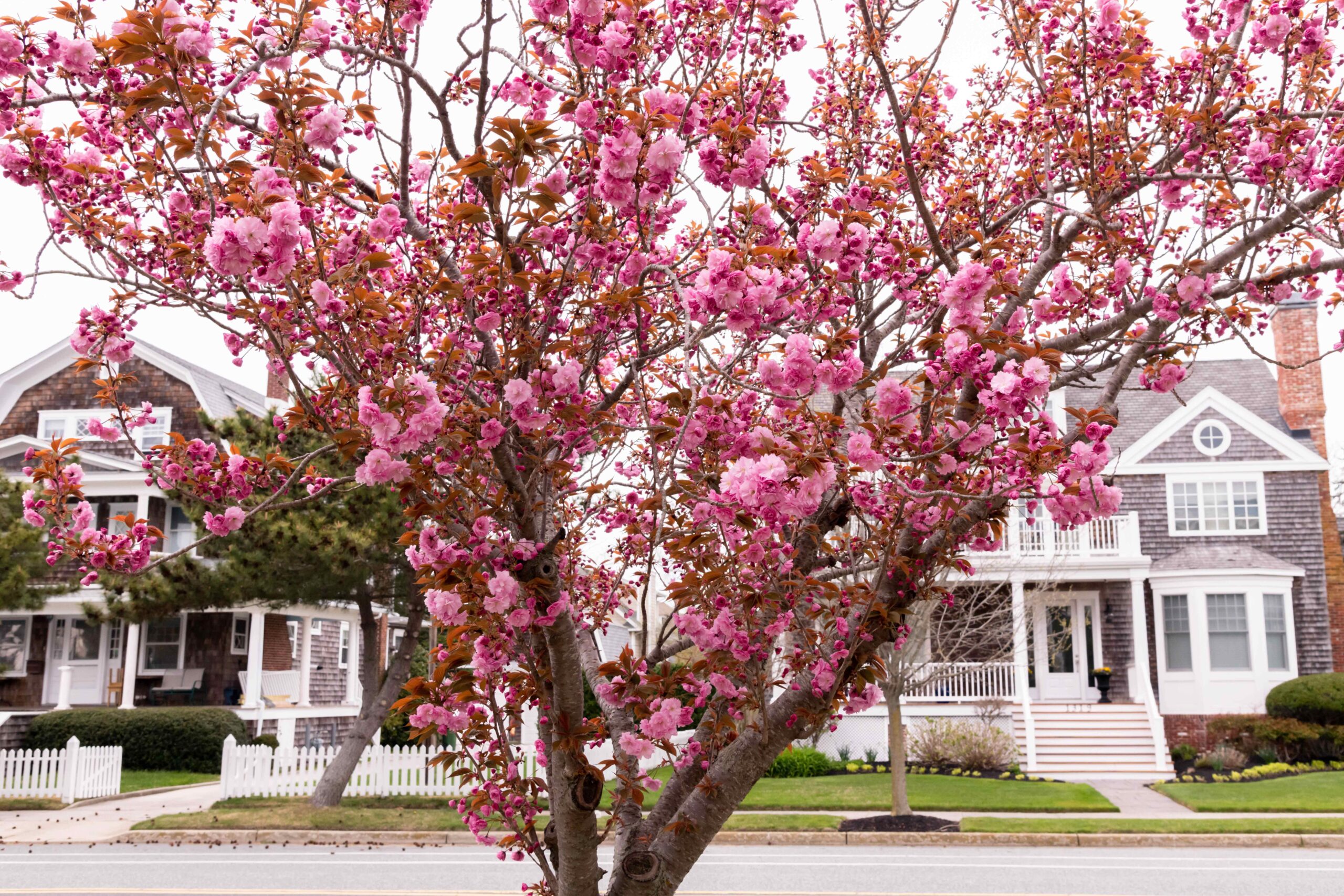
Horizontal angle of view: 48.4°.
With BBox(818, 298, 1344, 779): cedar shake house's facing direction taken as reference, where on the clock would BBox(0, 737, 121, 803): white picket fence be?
The white picket fence is roughly at 2 o'clock from the cedar shake house.

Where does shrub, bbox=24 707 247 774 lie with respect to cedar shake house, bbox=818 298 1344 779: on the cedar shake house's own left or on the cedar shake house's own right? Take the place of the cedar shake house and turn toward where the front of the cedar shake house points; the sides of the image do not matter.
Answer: on the cedar shake house's own right

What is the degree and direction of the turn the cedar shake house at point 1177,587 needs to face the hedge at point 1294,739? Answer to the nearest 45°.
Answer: approximately 45° to its left

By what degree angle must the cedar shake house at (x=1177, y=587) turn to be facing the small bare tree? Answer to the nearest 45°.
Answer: approximately 45° to its right

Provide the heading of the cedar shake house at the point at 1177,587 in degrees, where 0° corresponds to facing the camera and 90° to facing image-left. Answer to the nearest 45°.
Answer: approximately 0°

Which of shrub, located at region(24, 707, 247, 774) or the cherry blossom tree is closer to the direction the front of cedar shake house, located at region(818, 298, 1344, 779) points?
the cherry blossom tree

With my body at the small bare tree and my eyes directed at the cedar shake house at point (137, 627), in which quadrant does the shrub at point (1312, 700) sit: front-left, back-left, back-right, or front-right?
back-right

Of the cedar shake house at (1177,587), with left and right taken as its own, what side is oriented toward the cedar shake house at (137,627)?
right
